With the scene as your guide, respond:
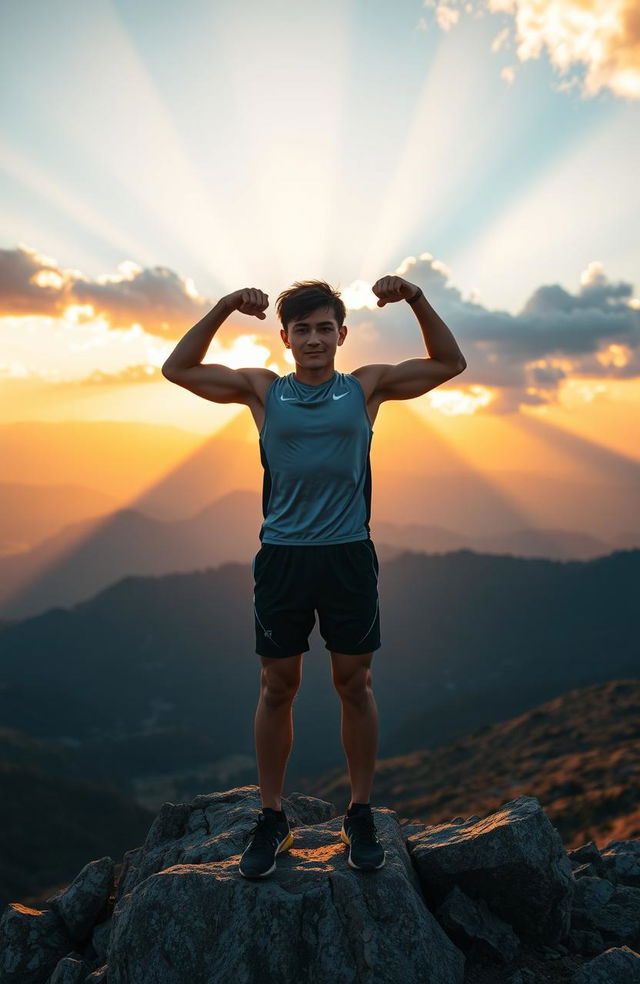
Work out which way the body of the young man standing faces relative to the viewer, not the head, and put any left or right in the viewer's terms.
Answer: facing the viewer
